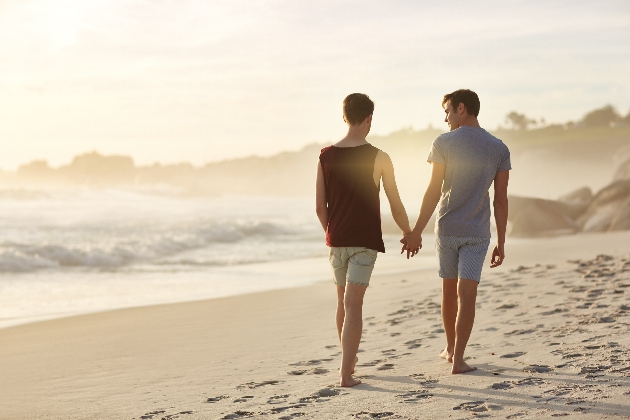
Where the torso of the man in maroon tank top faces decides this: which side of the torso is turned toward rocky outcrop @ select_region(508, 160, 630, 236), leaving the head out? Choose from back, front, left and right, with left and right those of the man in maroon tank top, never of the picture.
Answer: front

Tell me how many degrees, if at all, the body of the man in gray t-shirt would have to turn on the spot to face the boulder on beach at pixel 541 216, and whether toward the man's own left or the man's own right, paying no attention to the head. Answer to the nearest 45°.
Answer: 0° — they already face it

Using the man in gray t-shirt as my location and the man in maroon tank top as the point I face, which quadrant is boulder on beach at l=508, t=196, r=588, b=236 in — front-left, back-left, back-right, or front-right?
back-right

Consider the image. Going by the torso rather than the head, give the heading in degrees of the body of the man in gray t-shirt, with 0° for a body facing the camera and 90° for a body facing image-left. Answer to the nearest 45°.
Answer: approximately 180°

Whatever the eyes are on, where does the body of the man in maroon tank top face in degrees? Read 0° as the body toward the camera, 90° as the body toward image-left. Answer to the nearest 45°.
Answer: approximately 180°

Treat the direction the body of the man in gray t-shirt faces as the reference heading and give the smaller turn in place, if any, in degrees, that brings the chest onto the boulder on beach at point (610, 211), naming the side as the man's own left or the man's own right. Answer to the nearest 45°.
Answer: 0° — they already face it

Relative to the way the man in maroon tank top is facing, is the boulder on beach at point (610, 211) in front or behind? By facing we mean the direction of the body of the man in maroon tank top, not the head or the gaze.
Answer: in front

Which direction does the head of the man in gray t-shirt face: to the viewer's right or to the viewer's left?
to the viewer's left

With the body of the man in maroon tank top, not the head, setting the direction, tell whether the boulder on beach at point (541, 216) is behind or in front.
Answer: in front
